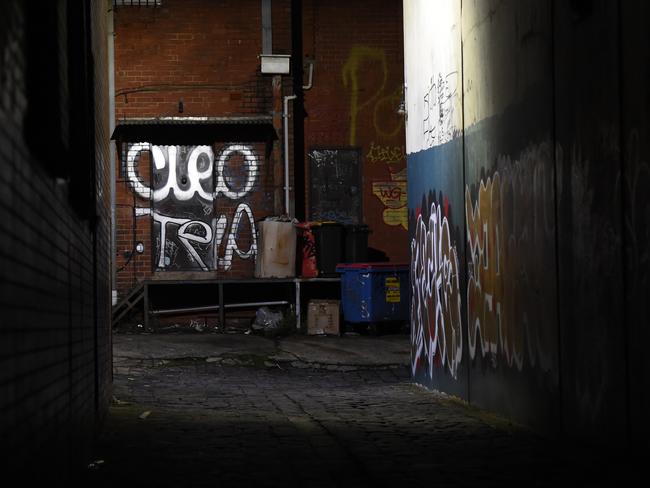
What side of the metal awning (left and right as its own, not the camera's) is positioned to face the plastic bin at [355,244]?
left

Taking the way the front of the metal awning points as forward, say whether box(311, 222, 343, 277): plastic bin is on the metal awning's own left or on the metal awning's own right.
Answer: on the metal awning's own left

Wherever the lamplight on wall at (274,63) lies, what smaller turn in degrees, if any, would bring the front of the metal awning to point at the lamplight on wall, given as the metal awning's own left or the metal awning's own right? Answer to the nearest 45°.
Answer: approximately 90° to the metal awning's own left

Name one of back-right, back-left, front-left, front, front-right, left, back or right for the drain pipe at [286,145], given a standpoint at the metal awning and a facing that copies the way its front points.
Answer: left

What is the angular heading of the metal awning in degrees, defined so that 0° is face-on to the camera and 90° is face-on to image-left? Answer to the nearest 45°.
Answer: approximately 0°
